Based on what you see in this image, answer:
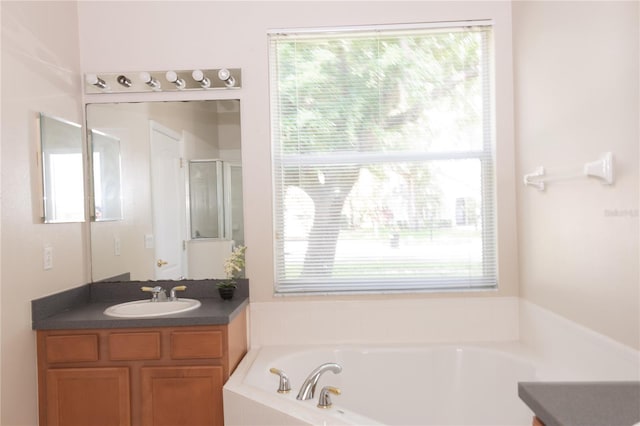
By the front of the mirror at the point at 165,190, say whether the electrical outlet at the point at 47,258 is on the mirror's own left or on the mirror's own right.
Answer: on the mirror's own right

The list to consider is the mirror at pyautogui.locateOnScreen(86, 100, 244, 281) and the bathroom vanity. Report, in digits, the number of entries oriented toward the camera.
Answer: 2

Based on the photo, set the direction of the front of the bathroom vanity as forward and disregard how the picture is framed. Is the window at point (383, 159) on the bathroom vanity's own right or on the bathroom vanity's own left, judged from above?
on the bathroom vanity's own left

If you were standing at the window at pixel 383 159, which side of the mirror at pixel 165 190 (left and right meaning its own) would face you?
left

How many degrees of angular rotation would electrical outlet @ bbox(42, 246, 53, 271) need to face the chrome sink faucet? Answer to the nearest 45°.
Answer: approximately 45° to its left

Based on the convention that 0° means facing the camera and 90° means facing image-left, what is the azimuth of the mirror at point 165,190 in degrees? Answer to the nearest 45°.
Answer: approximately 0°

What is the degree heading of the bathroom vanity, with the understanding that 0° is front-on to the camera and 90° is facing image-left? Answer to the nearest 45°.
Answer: approximately 0°

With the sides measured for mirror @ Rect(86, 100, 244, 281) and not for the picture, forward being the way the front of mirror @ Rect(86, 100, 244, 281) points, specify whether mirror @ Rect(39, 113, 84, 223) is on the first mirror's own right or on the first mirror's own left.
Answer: on the first mirror's own right
